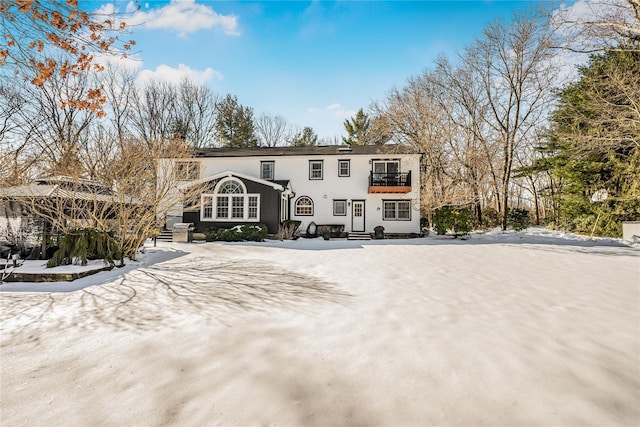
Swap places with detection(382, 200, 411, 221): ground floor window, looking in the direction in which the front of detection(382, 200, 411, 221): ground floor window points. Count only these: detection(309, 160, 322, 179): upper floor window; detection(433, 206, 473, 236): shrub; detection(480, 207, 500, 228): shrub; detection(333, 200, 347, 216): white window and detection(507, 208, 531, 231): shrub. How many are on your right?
2

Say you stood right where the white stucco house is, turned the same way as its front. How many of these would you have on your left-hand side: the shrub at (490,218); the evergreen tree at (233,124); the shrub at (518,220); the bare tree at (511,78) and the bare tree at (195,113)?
3

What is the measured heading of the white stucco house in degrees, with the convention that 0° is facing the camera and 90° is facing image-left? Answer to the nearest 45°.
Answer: approximately 0°

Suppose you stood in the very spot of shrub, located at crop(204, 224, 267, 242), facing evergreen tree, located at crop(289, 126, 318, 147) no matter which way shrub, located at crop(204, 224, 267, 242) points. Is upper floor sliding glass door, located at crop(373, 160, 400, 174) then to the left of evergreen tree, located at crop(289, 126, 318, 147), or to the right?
right

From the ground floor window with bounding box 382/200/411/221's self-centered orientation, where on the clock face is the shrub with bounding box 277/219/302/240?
The shrub is roughly at 2 o'clock from the ground floor window.

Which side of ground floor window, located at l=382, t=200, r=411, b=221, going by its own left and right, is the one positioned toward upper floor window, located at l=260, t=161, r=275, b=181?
right

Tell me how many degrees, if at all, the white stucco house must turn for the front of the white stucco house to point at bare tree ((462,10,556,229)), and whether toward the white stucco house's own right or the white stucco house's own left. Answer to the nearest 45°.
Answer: approximately 90° to the white stucco house's own left

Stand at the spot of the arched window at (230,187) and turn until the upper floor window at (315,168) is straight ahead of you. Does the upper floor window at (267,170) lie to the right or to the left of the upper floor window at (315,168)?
left

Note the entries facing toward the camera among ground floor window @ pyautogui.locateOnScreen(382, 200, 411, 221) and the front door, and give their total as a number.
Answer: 2

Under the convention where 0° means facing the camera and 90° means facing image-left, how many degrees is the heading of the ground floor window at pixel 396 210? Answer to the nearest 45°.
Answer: approximately 0°
